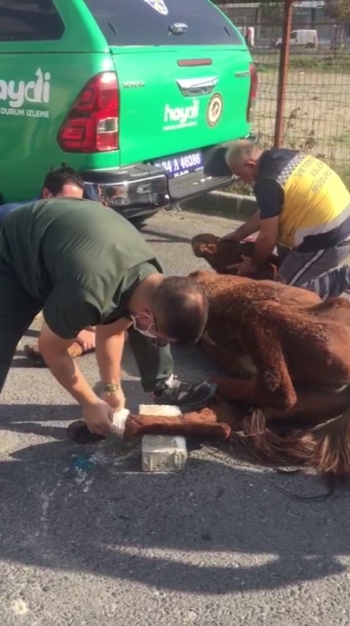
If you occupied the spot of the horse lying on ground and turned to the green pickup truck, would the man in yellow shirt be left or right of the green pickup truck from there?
right

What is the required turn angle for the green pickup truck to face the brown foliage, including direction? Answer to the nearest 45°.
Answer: approximately 90° to its right

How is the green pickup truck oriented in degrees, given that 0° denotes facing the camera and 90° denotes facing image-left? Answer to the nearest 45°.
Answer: approximately 135°

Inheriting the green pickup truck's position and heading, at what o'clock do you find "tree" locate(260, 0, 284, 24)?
The tree is roughly at 2 o'clock from the green pickup truck.

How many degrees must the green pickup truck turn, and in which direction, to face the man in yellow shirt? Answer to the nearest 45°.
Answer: approximately 180°

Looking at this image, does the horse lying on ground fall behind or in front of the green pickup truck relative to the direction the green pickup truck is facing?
behind

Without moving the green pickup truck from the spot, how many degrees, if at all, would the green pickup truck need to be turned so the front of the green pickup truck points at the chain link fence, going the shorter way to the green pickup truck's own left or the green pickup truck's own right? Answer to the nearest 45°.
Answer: approximately 90° to the green pickup truck's own right

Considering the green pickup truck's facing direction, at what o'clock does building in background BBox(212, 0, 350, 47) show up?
The building in background is roughly at 2 o'clock from the green pickup truck.

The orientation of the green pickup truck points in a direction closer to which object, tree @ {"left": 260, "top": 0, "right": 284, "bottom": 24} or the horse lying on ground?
the tree
